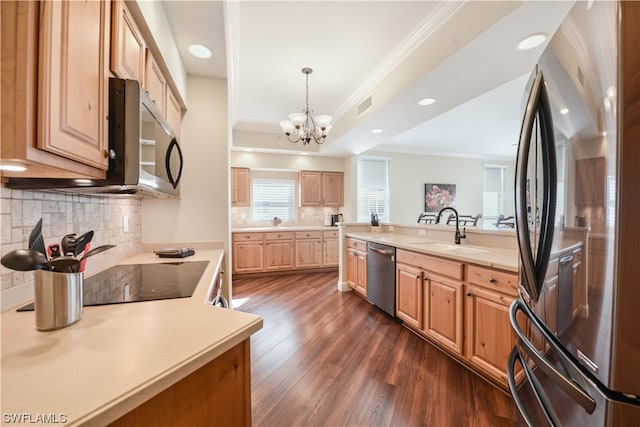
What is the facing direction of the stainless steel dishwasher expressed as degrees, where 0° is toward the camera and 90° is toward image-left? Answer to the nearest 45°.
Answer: approximately 45°

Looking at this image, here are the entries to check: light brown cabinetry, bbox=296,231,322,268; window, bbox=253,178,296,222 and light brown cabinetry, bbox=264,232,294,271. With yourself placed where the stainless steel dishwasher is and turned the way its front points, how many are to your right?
3

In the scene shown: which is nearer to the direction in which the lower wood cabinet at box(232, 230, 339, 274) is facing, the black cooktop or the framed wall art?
the black cooktop

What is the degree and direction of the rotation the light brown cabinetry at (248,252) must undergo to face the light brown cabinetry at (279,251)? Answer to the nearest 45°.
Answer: approximately 90° to its left

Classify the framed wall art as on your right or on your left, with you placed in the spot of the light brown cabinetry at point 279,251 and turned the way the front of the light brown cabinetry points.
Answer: on your left

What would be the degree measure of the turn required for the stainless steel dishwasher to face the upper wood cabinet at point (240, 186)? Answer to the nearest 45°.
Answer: approximately 90° to its right

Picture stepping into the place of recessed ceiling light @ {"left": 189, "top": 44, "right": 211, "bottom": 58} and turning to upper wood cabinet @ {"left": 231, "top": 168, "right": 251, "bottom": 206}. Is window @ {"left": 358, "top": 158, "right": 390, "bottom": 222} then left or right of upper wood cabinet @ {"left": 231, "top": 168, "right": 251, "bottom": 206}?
right

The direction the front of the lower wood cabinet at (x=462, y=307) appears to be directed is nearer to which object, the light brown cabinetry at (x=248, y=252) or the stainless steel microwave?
the stainless steel microwave

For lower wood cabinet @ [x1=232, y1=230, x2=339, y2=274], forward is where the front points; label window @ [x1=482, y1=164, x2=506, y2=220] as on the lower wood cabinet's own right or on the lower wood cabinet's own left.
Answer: on the lower wood cabinet's own left
